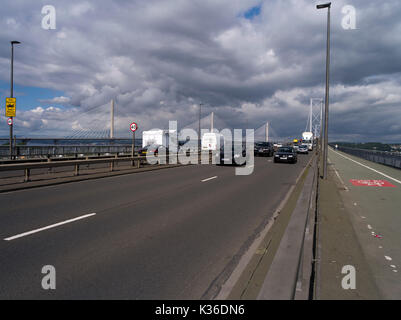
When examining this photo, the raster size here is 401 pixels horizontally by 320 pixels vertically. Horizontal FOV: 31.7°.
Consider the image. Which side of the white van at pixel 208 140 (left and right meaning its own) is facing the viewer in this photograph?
back

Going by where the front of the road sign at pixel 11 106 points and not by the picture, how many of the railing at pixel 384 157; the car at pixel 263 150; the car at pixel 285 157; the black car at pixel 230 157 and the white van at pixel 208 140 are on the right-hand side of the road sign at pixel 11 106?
0

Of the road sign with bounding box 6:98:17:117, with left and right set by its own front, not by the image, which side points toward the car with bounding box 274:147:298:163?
left

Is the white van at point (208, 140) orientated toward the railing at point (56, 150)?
no

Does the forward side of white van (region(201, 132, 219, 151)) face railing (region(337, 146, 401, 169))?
no

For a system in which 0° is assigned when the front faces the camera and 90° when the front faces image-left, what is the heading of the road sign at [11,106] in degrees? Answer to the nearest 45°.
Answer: approximately 0°

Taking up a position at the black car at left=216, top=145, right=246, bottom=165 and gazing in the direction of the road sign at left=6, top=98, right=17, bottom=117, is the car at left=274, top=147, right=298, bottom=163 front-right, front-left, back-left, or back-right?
back-right

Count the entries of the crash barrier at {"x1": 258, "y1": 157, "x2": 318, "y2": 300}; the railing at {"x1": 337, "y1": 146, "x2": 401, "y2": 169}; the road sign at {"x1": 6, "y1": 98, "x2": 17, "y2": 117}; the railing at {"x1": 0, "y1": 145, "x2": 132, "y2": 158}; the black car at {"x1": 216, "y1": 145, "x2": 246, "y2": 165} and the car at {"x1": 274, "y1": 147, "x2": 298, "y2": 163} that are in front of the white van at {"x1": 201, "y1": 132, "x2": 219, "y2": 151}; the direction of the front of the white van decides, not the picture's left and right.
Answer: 0

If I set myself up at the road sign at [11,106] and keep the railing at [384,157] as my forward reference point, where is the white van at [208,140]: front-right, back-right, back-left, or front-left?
front-left

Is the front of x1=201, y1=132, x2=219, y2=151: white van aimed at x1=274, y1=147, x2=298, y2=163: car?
no
